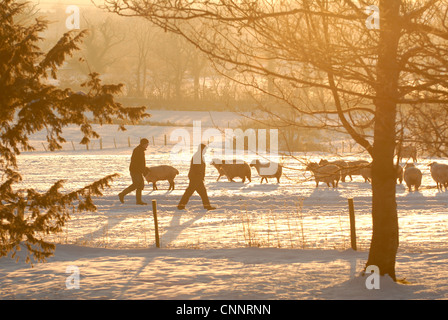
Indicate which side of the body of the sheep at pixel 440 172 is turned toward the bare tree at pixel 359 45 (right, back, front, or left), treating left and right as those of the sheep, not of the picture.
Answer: left

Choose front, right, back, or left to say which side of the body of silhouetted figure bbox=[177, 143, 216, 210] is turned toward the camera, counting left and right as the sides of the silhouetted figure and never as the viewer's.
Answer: right

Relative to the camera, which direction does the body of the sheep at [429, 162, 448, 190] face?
to the viewer's left

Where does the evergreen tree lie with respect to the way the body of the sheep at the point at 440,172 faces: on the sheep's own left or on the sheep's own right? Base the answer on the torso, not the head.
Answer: on the sheep's own left
